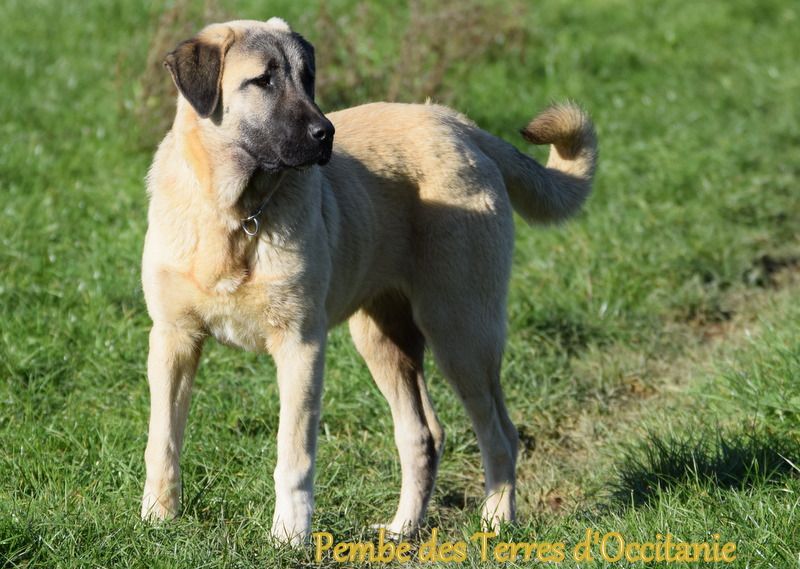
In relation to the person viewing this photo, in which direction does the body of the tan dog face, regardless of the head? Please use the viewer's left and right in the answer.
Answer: facing the viewer and to the left of the viewer
